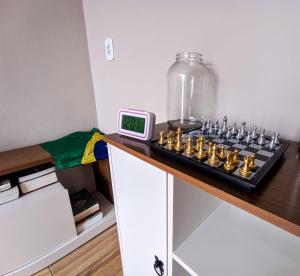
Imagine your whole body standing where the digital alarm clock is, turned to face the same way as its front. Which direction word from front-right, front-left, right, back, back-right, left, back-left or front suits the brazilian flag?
right

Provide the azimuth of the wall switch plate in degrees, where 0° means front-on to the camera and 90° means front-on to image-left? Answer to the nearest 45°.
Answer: approximately 45°

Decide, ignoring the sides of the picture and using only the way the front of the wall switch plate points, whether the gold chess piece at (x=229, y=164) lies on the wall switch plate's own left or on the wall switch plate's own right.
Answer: on the wall switch plate's own left

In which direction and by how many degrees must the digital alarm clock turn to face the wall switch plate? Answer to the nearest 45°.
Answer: approximately 135° to its right

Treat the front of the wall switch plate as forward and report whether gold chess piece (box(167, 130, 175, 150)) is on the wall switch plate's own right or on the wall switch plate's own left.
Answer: on the wall switch plate's own left

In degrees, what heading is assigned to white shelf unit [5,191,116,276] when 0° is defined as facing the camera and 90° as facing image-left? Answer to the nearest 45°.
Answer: approximately 315°
